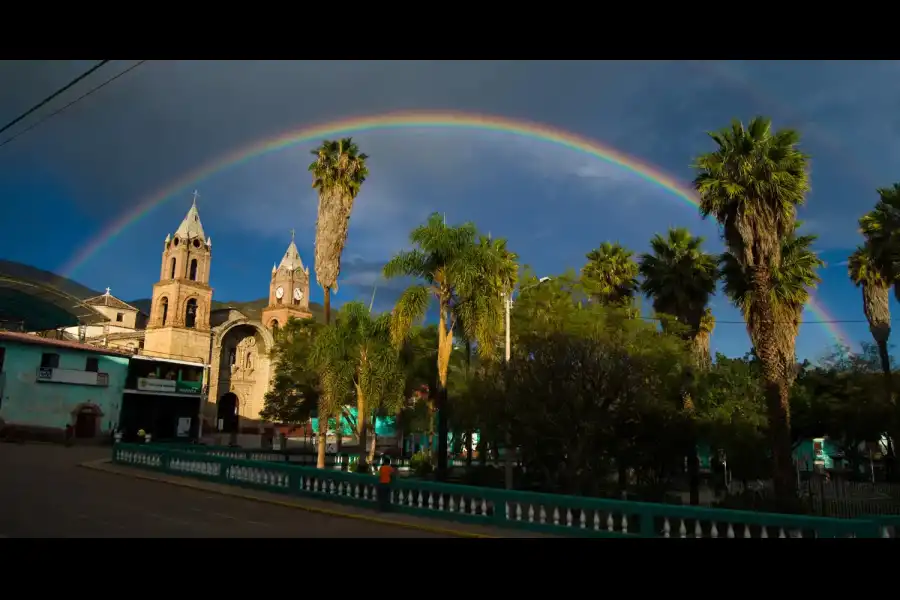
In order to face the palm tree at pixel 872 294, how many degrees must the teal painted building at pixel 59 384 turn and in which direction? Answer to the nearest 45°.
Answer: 0° — it already faces it

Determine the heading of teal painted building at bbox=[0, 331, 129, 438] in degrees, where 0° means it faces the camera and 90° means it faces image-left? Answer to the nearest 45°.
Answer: approximately 315°

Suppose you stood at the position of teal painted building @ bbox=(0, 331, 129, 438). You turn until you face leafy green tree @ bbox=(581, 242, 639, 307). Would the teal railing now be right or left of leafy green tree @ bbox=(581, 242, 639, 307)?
right

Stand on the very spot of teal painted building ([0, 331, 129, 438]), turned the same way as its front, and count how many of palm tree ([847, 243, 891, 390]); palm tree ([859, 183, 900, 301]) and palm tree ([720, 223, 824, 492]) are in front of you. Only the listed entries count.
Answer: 3

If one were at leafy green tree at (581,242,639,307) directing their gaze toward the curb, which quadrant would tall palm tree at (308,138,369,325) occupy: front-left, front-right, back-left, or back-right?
front-right

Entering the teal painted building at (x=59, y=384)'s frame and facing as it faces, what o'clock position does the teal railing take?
The teal railing is roughly at 1 o'clock from the teal painted building.

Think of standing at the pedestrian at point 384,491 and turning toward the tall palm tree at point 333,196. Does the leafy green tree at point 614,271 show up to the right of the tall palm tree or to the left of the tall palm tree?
right

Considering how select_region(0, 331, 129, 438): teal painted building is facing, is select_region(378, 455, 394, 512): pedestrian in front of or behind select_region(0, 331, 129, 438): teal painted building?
in front

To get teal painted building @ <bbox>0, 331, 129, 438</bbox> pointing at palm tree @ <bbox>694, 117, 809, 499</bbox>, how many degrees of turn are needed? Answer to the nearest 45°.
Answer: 0° — it already faces it

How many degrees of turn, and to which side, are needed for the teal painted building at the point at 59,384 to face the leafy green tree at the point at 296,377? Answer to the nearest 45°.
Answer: approximately 45° to its left
